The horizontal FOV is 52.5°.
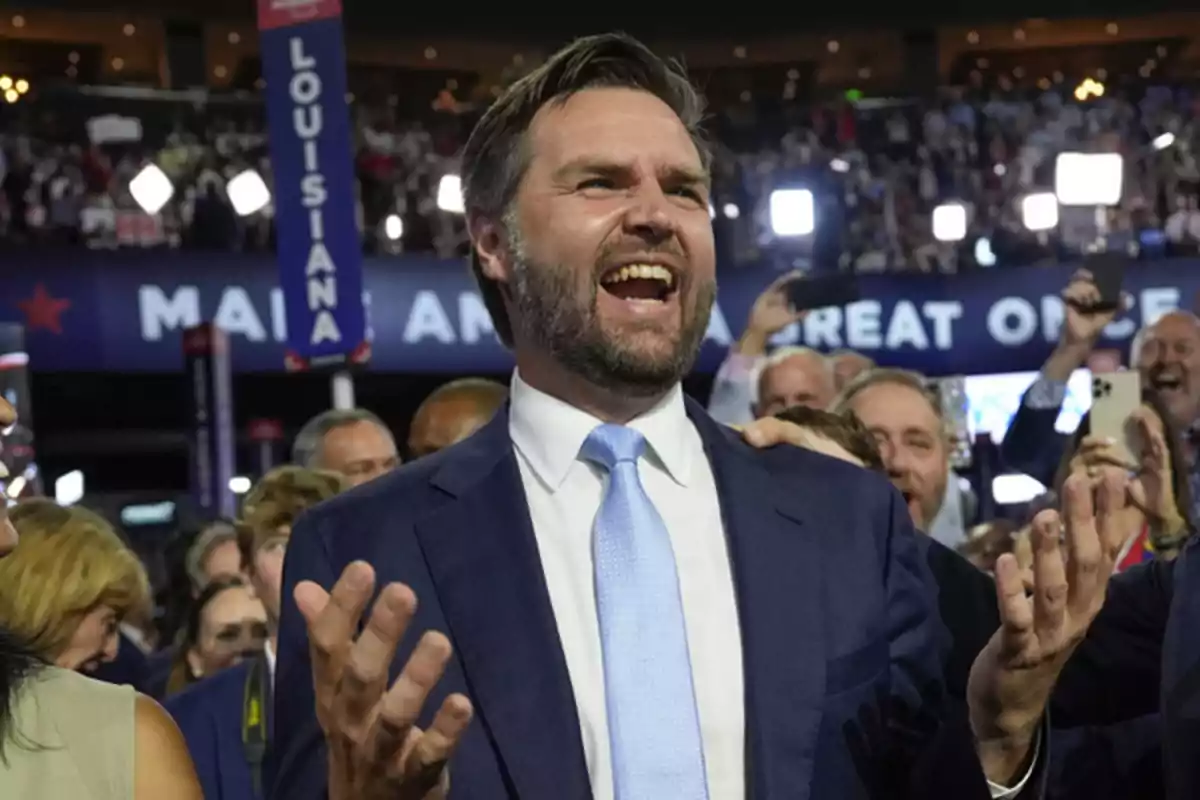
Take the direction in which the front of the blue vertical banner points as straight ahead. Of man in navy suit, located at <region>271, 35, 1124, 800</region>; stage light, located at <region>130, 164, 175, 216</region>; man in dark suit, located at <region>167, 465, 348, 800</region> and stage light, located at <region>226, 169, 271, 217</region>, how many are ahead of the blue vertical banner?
2

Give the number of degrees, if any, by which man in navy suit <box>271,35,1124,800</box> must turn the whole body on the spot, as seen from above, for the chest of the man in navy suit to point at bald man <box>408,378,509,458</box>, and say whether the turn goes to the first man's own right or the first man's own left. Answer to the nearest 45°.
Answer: approximately 180°

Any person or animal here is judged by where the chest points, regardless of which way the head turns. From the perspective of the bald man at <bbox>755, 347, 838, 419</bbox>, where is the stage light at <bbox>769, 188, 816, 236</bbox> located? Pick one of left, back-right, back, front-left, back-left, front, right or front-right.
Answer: back

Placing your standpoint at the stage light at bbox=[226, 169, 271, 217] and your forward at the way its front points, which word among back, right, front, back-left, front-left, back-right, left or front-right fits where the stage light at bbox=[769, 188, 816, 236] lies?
front-left

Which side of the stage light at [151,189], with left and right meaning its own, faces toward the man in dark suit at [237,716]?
front

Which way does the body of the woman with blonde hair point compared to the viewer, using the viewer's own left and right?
facing away from the viewer and to the right of the viewer

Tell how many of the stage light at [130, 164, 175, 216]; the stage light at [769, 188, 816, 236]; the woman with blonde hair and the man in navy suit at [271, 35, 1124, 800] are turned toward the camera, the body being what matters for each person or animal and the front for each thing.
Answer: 3
